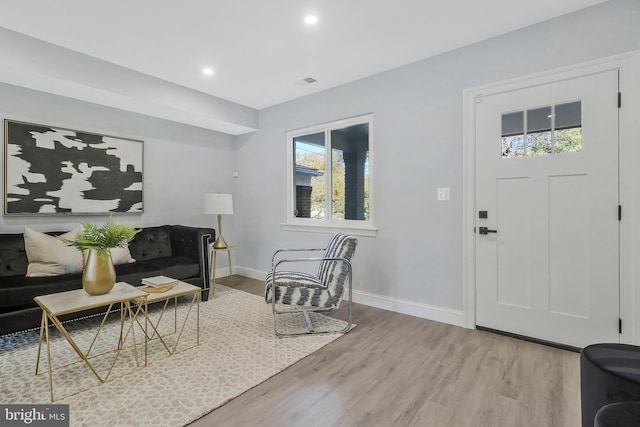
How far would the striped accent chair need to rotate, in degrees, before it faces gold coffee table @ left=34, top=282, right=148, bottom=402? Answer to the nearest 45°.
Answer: approximately 45° to its left

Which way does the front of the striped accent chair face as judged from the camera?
facing to the left of the viewer

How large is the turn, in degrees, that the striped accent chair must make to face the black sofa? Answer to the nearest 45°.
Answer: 0° — it already faces it

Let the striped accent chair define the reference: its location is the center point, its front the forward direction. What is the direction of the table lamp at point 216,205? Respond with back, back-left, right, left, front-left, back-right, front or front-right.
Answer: front-right

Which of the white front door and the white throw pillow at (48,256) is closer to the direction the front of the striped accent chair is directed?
the white throw pillow

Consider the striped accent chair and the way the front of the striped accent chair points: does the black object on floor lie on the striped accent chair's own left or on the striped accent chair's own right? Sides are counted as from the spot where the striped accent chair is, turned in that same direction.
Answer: on the striped accent chair's own left

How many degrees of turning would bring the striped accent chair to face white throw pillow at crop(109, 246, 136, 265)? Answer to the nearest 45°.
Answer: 0° — it already faces it

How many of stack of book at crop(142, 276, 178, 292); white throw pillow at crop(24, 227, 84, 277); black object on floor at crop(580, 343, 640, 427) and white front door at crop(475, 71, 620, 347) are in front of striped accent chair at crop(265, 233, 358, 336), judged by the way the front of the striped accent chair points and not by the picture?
2

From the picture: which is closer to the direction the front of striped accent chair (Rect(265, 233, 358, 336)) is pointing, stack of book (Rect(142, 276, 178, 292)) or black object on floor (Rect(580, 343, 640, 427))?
the stack of book
